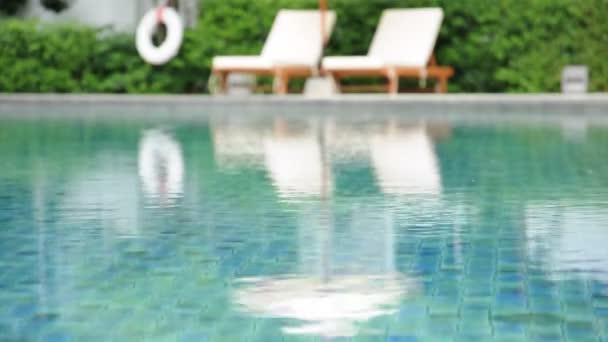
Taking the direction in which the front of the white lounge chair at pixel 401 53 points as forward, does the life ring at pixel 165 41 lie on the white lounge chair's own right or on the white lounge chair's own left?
on the white lounge chair's own right

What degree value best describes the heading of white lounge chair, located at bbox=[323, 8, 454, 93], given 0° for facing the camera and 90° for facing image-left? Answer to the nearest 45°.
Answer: approximately 45°
